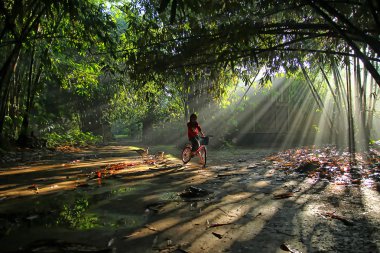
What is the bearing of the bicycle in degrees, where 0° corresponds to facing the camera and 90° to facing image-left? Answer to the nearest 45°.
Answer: approximately 315°

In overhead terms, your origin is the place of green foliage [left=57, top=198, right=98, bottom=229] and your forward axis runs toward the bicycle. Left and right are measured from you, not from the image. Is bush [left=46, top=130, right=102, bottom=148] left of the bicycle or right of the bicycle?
left

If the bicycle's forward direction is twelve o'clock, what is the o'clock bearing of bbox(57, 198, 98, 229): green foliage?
The green foliage is roughly at 2 o'clock from the bicycle.

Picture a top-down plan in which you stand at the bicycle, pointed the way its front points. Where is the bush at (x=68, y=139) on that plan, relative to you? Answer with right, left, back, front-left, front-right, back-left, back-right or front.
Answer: back

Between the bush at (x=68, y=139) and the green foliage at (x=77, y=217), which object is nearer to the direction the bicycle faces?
the green foliage
